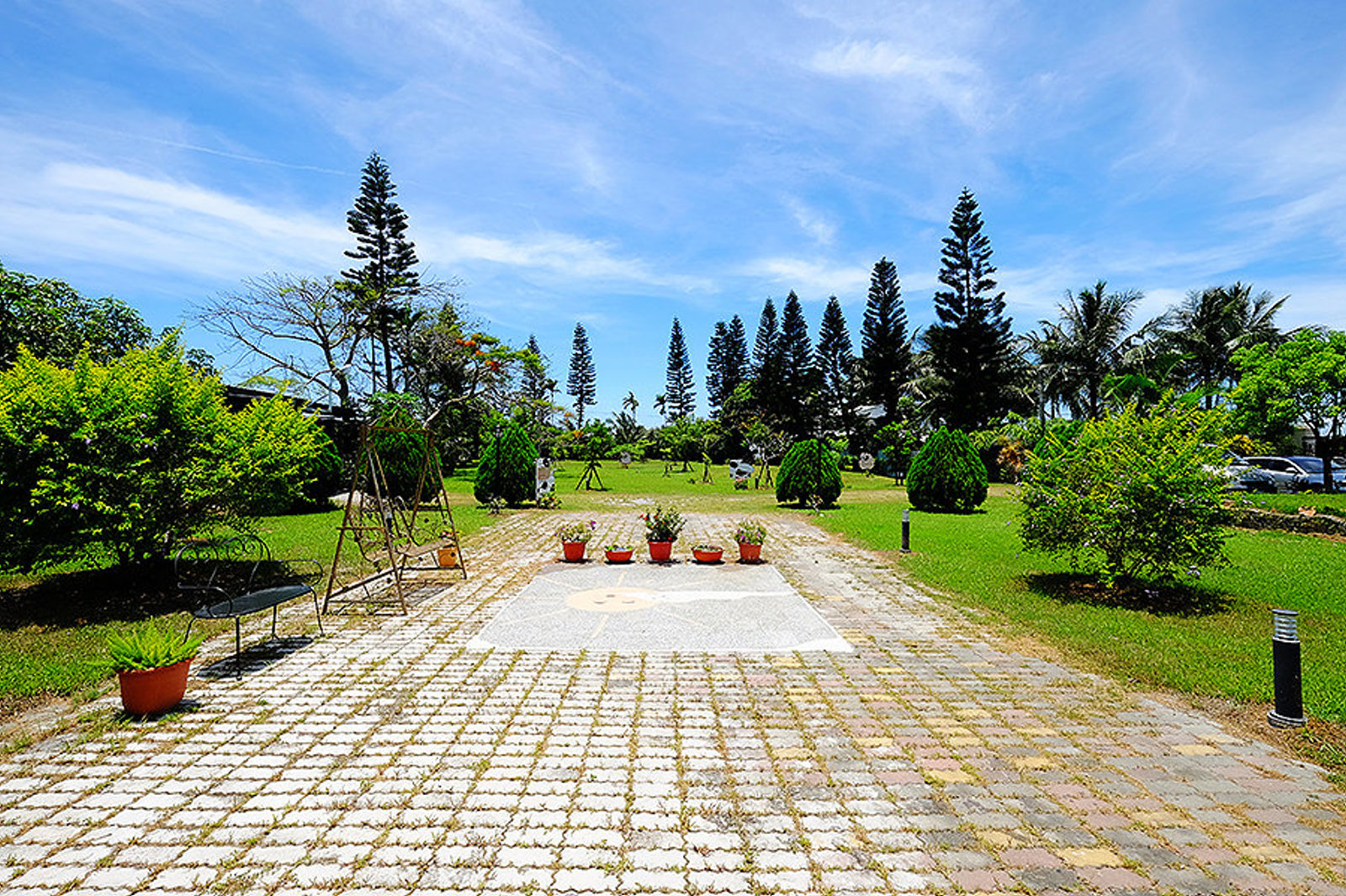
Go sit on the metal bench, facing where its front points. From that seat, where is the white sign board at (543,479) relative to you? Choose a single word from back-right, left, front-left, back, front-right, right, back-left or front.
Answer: left

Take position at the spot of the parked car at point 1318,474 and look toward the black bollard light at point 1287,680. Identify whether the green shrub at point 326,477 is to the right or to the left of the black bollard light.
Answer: right

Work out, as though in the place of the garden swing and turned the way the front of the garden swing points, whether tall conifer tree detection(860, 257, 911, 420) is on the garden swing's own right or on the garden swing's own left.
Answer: on the garden swing's own left

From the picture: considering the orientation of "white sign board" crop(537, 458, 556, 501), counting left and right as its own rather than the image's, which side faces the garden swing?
front

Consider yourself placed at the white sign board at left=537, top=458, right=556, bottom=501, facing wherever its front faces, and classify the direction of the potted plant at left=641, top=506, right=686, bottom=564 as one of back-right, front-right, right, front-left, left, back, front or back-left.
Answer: front

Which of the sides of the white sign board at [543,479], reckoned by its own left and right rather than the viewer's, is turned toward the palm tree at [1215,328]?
left

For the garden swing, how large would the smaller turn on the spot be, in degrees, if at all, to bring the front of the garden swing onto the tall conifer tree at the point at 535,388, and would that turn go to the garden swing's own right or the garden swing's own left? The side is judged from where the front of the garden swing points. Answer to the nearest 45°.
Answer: approximately 135° to the garden swing's own left

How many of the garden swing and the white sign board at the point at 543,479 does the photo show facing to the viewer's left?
0

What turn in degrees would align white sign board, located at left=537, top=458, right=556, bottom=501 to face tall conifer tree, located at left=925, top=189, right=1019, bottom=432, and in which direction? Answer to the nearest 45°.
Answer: approximately 135° to its left

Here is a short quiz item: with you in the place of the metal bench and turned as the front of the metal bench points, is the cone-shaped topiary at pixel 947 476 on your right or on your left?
on your left

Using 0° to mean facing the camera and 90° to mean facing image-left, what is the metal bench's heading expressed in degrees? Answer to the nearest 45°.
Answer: approximately 315°

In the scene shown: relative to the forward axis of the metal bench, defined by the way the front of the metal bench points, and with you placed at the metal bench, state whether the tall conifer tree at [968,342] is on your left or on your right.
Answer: on your left

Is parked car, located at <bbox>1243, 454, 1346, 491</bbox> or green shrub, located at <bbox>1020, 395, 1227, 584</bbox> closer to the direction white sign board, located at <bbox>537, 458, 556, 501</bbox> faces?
the green shrub

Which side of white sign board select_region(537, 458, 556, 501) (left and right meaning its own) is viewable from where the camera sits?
front
